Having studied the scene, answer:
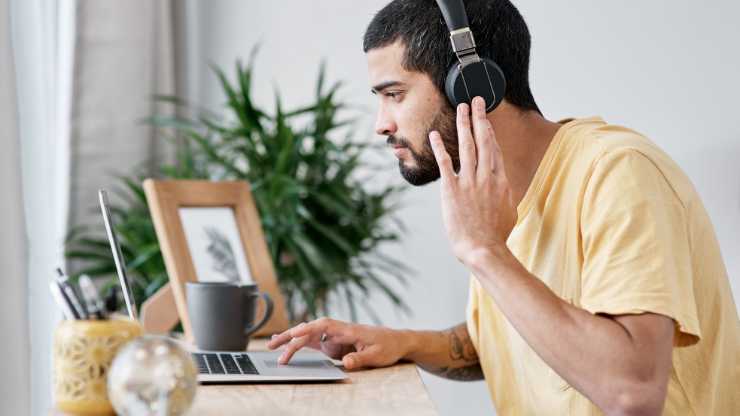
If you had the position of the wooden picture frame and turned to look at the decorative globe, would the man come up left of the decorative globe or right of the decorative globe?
left

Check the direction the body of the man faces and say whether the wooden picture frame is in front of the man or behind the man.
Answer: in front

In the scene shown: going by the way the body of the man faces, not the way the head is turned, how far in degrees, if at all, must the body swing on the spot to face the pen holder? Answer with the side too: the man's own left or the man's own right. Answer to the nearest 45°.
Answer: approximately 45° to the man's own left

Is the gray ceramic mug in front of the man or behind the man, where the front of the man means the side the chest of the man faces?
in front

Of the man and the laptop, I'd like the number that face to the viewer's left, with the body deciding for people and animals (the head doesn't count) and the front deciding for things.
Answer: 1

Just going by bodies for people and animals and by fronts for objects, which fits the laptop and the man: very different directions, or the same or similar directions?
very different directions

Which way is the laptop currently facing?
to the viewer's right

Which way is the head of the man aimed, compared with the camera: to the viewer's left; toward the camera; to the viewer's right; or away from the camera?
to the viewer's left

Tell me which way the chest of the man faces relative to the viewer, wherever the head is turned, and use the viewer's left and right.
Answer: facing to the left of the viewer

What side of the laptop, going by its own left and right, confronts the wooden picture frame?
left

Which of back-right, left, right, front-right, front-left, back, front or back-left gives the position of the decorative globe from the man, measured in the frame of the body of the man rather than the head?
front-left
